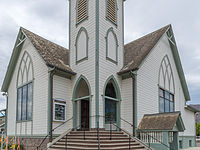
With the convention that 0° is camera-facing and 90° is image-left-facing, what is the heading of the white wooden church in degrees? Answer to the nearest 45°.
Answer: approximately 0°
